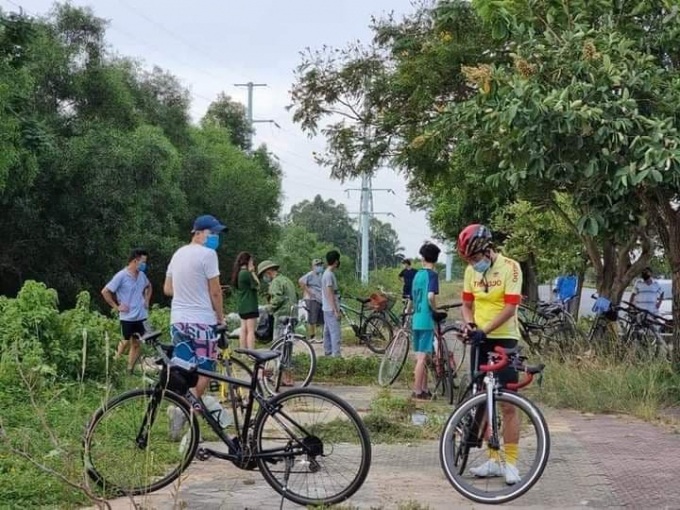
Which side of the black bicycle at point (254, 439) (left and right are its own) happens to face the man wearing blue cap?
right

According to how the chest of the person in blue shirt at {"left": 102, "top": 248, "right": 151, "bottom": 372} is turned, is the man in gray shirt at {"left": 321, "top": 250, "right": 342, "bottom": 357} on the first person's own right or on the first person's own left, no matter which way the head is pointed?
on the first person's own left

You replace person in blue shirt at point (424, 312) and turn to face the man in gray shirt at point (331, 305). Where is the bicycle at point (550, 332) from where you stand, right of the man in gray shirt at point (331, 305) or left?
right

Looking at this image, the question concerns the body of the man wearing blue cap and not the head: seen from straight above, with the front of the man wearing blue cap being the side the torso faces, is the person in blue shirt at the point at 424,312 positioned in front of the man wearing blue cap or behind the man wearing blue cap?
in front

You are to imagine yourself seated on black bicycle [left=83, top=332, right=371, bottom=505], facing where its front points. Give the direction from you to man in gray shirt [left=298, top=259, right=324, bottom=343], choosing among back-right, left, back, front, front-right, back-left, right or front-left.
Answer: right

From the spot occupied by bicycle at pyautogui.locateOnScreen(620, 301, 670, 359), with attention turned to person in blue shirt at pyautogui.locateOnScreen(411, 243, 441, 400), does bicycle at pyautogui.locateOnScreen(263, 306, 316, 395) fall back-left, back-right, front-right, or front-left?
front-right

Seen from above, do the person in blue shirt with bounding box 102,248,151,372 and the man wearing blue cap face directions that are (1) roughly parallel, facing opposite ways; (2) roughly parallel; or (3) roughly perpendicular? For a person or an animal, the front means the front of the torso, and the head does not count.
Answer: roughly perpendicular

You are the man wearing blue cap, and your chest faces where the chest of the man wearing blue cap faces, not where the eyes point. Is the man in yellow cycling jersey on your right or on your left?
on your right

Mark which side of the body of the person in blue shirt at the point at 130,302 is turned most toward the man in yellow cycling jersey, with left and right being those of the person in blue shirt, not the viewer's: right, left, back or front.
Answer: front

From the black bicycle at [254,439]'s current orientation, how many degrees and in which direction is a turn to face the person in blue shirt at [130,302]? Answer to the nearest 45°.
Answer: approximately 90° to its right

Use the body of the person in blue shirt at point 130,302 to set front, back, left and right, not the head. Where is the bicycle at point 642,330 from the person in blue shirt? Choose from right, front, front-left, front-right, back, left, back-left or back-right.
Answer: front-left

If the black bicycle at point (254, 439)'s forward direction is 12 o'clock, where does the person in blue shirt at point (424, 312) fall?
The person in blue shirt is roughly at 4 o'clock from the black bicycle.

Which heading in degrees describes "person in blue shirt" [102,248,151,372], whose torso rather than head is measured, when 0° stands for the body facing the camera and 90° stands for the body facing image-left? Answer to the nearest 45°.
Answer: approximately 315°

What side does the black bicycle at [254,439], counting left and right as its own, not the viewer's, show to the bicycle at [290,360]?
right

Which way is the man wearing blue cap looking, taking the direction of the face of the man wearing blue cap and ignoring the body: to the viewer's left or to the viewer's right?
to the viewer's right

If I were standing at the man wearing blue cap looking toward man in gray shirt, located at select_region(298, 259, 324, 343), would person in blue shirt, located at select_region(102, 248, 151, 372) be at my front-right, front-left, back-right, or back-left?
front-left

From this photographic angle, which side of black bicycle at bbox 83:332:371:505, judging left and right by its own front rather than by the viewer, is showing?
left

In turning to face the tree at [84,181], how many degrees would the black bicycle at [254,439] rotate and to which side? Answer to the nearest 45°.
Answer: approximately 90° to its right
